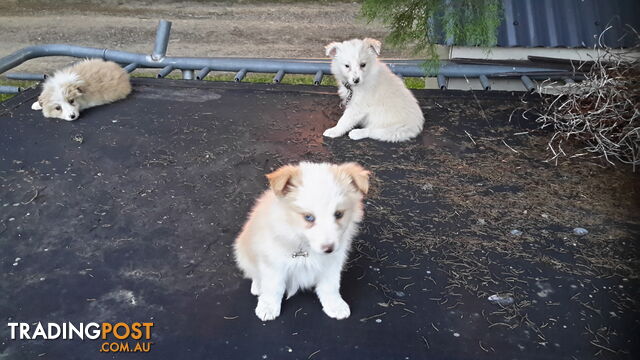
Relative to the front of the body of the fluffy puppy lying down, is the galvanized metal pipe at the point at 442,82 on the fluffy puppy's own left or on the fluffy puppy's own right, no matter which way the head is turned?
on the fluffy puppy's own left

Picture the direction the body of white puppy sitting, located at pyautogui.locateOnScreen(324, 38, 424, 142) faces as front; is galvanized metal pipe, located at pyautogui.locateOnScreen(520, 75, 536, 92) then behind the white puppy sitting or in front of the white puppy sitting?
behind

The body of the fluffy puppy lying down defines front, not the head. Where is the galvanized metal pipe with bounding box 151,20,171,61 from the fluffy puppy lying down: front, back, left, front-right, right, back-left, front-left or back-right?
back

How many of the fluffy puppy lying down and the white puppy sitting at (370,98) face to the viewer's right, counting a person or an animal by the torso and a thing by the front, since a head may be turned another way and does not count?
0

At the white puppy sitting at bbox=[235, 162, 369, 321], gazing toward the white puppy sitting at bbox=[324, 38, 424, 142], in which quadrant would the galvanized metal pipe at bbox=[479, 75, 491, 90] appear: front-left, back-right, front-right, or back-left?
front-right

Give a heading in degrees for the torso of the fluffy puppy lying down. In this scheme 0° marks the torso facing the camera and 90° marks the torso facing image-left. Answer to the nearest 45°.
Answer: approximately 45°

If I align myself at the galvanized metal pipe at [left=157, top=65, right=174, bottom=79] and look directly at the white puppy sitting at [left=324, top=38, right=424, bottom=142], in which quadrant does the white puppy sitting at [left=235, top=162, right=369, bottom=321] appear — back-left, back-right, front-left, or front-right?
front-right

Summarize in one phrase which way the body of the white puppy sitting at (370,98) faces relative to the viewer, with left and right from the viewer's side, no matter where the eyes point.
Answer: facing to the left of the viewer

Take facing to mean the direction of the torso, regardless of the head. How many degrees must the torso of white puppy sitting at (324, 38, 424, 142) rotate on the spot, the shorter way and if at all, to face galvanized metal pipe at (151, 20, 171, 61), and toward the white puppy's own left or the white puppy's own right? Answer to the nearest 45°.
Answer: approximately 45° to the white puppy's own right
